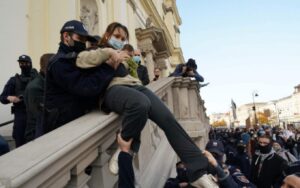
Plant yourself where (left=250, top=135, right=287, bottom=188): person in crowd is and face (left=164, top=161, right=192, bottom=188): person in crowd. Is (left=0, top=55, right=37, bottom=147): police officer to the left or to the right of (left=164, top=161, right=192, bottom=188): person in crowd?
right

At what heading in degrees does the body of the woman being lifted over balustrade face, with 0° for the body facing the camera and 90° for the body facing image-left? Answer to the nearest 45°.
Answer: approximately 315°

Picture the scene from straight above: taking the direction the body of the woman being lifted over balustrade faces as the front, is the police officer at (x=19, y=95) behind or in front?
behind

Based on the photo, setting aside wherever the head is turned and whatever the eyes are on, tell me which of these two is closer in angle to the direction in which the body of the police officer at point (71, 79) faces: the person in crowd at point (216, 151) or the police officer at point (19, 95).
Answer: the person in crowd

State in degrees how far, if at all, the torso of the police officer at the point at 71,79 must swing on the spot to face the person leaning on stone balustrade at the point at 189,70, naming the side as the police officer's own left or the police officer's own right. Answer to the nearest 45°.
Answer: approximately 45° to the police officer's own left

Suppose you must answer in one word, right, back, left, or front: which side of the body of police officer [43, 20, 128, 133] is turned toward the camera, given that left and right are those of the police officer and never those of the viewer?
right
